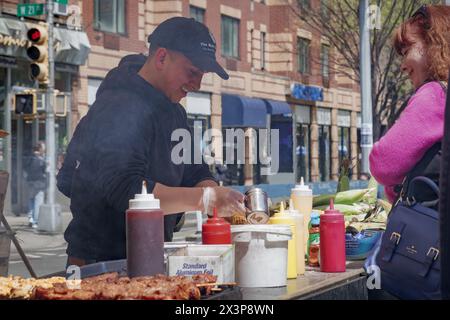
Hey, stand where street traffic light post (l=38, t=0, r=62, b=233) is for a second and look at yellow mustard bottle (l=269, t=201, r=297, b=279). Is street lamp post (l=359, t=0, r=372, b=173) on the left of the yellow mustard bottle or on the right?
left

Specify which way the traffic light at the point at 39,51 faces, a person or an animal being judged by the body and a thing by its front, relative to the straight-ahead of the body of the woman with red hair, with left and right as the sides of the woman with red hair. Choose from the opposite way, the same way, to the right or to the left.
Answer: to the left

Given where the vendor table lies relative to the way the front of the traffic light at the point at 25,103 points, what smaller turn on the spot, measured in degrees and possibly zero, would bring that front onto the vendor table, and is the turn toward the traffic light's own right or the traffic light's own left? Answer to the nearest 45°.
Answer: approximately 45° to the traffic light's own left

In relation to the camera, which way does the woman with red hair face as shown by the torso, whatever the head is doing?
to the viewer's left

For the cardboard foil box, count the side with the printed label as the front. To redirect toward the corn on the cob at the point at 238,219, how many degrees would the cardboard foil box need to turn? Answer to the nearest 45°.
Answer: approximately 180°

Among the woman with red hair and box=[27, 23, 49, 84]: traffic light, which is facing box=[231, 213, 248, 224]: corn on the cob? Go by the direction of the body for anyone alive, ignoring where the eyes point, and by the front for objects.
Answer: the woman with red hair

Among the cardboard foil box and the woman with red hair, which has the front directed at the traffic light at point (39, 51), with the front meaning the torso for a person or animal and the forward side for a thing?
the woman with red hair

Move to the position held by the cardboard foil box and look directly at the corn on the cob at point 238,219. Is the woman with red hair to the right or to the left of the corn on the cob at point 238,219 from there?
right

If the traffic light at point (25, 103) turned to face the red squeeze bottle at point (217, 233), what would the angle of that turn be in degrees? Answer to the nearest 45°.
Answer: approximately 45° to its left
